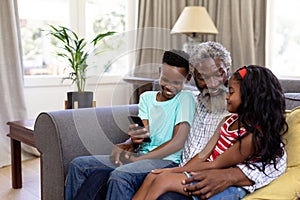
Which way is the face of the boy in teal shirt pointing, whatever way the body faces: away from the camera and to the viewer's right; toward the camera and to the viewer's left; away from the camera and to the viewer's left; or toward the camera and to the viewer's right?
toward the camera and to the viewer's left

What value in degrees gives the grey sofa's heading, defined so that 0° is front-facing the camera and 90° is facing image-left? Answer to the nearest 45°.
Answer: approximately 45°

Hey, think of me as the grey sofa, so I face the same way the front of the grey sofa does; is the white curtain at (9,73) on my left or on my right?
on my right

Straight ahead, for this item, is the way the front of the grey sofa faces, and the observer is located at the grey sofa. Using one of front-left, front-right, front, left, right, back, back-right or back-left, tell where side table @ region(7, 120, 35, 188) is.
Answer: right

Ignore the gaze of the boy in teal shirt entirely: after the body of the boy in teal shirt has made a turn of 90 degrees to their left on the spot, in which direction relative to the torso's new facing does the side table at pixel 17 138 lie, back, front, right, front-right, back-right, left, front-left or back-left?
back

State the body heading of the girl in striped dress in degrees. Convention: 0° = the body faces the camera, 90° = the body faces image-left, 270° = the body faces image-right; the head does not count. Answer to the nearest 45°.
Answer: approximately 90°

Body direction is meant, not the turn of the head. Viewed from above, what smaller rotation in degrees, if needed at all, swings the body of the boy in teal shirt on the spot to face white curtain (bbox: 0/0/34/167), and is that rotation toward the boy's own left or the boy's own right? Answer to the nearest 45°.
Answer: approximately 90° to the boy's own right

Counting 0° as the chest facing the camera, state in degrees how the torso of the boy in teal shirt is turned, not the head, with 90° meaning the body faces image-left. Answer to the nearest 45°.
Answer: approximately 45°
